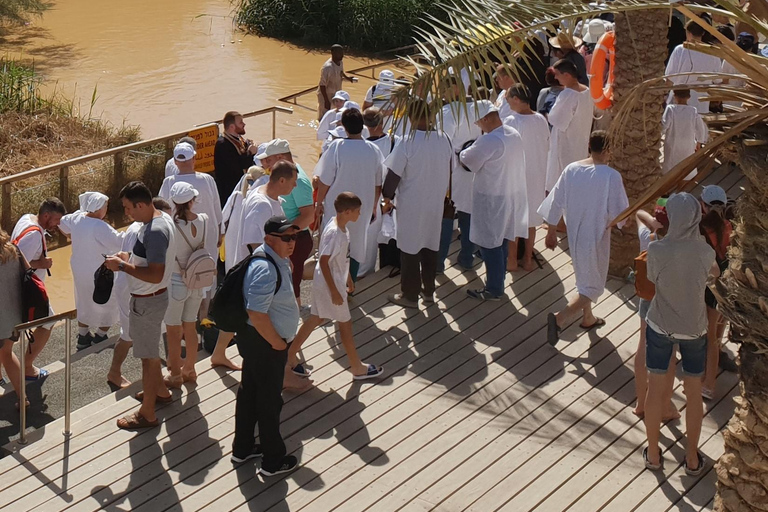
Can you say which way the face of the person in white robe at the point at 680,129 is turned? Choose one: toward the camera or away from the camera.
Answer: away from the camera

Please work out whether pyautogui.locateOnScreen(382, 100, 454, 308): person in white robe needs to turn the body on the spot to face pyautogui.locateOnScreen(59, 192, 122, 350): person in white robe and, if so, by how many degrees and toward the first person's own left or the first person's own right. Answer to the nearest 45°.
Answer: approximately 45° to the first person's own left

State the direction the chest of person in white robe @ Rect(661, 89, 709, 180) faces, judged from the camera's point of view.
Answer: away from the camera

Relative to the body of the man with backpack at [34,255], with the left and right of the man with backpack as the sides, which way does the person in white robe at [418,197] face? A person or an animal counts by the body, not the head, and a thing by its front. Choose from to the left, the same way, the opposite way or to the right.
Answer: to the left

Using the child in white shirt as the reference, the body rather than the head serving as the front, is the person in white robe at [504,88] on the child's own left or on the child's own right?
on the child's own left

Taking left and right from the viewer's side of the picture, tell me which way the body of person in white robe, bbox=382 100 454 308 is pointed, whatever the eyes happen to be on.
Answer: facing away from the viewer and to the left of the viewer

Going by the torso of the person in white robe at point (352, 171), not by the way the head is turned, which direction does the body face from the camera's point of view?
away from the camera

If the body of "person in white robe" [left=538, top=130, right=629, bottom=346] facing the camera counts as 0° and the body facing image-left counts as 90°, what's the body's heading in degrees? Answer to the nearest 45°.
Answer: approximately 225°

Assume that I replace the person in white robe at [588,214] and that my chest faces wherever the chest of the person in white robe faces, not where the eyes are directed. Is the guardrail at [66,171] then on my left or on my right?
on my left

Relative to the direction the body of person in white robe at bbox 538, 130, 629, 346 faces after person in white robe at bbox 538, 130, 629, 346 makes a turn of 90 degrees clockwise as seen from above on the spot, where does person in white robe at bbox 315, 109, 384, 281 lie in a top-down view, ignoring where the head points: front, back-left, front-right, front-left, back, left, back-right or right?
back-right

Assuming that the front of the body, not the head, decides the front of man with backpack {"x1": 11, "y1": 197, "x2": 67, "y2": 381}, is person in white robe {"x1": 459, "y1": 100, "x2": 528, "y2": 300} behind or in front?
in front

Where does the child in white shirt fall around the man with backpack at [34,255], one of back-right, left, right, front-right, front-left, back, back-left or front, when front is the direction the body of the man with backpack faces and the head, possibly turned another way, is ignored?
front-right

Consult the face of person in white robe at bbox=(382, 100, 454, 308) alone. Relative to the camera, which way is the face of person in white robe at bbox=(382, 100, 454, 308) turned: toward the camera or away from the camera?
away from the camera
